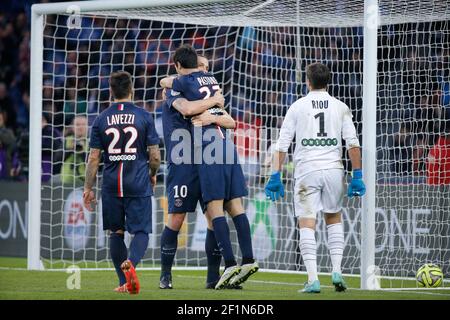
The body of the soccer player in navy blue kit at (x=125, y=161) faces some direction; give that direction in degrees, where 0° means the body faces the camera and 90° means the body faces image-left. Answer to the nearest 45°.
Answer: approximately 180°

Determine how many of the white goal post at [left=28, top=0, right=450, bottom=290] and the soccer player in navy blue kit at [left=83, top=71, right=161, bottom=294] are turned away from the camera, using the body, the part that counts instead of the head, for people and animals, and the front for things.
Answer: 1

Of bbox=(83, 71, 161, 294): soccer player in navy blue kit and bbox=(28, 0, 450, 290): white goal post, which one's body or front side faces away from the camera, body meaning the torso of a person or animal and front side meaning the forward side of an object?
the soccer player in navy blue kit

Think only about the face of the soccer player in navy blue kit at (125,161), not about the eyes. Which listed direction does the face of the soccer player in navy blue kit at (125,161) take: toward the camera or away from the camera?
away from the camera

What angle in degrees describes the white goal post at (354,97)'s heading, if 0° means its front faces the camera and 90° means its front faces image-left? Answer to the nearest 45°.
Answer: approximately 45°
